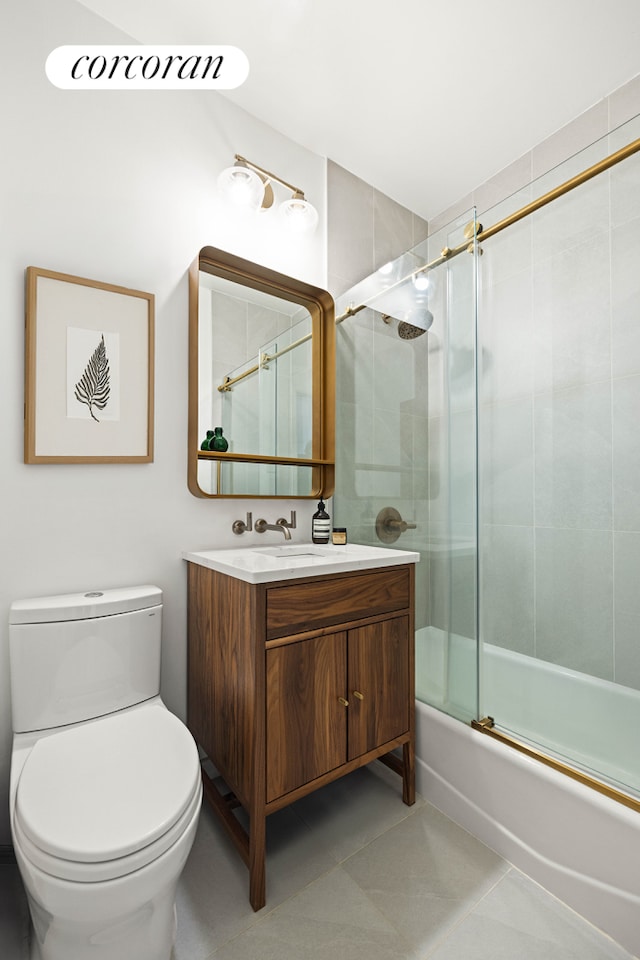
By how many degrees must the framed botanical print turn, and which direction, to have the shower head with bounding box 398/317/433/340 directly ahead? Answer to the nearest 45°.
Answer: approximately 45° to its left

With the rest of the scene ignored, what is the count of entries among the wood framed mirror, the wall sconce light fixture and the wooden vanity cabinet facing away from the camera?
0

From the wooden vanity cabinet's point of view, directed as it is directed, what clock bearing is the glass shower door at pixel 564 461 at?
The glass shower door is roughly at 10 o'clock from the wooden vanity cabinet.

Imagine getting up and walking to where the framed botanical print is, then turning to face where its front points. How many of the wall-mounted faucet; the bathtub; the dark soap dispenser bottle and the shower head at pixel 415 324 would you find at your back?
0

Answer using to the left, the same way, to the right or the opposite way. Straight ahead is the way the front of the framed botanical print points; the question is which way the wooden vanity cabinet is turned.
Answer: the same way

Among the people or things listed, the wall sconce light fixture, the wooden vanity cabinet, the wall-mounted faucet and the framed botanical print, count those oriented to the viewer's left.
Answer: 0

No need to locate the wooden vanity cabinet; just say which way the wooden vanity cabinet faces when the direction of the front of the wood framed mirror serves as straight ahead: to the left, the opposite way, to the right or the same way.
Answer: the same way

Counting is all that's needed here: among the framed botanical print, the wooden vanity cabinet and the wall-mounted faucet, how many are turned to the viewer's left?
0

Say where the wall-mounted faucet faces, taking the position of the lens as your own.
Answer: facing the viewer and to the right of the viewer

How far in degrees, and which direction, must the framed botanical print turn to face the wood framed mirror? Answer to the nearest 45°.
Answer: approximately 45° to its left

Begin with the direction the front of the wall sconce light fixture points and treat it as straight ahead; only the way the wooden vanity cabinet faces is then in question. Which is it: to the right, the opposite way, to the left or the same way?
the same way

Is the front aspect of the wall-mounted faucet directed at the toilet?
no

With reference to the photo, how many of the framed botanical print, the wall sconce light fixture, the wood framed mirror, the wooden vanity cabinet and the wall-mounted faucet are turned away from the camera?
0

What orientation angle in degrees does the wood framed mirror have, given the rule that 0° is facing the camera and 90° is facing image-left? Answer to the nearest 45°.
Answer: approximately 315°

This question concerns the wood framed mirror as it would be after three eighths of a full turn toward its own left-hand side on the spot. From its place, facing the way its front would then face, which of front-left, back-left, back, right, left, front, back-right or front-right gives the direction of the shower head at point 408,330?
right

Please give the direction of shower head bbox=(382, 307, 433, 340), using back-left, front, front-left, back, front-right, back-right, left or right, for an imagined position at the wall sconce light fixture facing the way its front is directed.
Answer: front-left
